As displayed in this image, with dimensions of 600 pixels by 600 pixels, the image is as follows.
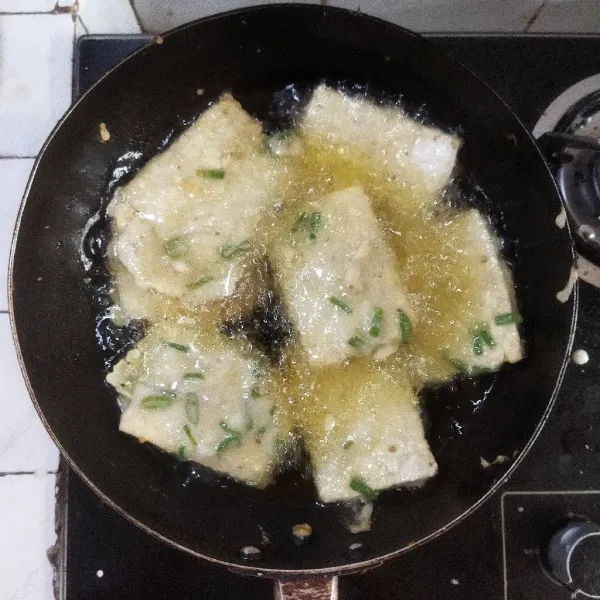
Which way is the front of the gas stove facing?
toward the camera
